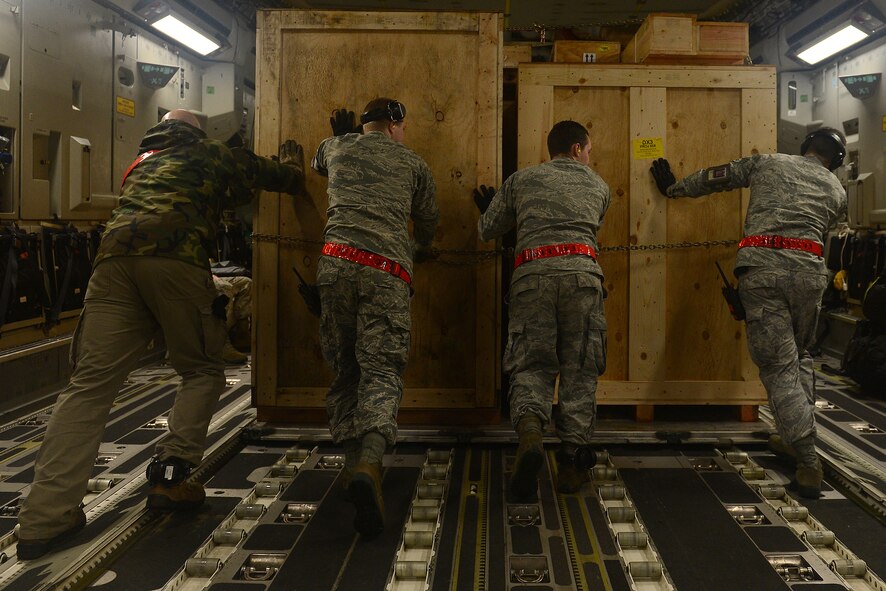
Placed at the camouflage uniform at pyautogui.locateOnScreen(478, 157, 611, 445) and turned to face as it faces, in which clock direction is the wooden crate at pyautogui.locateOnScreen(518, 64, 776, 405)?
The wooden crate is roughly at 1 o'clock from the camouflage uniform.

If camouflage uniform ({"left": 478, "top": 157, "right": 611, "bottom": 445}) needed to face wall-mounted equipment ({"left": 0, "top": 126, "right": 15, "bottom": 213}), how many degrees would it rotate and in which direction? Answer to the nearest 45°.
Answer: approximately 90° to its left

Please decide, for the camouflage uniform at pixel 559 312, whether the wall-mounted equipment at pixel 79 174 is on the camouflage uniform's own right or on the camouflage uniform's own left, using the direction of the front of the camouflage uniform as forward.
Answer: on the camouflage uniform's own left

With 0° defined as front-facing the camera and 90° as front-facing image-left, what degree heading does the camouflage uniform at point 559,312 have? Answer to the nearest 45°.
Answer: approximately 180°

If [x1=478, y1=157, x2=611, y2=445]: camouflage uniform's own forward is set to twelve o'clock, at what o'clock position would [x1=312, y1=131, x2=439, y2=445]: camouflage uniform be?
[x1=312, y1=131, x2=439, y2=445]: camouflage uniform is roughly at 8 o'clock from [x1=478, y1=157, x2=611, y2=445]: camouflage uniform.
